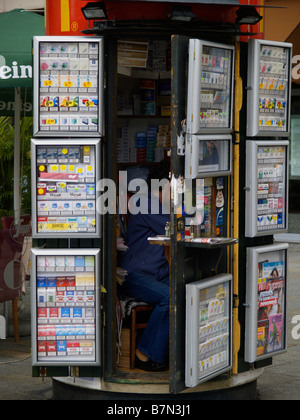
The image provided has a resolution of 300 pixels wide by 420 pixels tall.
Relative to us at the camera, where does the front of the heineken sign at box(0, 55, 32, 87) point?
facing the viewer

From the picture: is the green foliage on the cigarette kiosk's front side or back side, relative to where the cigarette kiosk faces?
on the back side

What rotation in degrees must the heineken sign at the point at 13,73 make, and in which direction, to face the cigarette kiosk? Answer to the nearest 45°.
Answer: approximately 45° to its left

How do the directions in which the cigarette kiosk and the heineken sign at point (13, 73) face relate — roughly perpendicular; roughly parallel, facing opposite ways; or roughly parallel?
roughly parallel

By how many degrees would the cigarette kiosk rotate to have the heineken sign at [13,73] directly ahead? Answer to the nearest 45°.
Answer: approximately 135° to its right

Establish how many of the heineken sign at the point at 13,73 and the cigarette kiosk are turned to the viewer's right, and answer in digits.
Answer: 0

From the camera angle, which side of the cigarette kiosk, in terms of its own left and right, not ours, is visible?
front

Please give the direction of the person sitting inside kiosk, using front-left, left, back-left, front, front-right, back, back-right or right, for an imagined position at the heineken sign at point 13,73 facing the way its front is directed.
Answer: front-left

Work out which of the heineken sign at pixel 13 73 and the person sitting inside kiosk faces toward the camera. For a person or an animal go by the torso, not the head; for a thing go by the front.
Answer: the heineken sign
